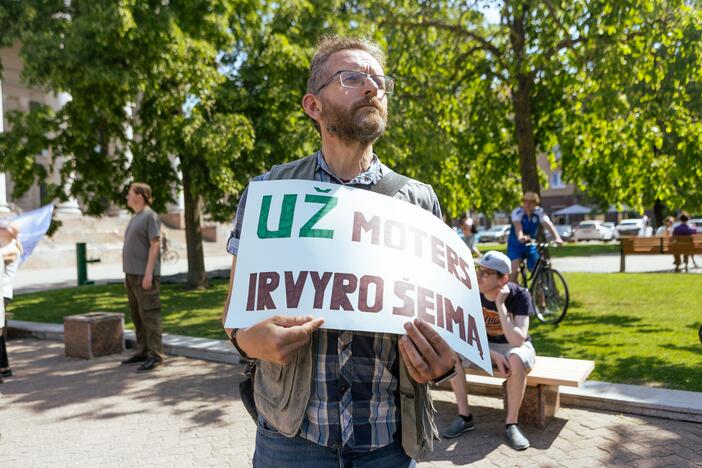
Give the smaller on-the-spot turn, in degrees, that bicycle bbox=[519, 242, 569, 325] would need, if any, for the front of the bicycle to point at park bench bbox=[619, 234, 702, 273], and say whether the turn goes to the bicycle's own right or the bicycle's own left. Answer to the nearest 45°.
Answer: approximately 135° to the bicycle's own left

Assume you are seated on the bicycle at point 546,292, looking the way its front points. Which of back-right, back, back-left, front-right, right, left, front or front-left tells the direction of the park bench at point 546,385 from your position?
front-right

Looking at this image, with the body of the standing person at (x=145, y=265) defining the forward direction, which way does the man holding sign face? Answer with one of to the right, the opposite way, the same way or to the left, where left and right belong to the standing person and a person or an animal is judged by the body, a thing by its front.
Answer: to the left

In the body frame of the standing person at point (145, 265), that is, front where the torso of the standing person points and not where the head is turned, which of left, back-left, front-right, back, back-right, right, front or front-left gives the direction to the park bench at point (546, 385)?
back-left

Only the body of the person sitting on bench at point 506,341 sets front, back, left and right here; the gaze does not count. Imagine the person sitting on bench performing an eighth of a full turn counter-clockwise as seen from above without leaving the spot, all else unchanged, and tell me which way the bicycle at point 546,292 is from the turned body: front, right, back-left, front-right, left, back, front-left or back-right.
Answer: back

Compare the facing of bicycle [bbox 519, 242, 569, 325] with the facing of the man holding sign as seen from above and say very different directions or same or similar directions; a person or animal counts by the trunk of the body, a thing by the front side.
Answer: same or similar directions

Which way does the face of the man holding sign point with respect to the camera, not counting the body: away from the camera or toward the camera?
toward the camera

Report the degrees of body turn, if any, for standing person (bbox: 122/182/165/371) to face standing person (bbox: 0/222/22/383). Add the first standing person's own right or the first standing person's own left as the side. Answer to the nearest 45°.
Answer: approximately 45° to the first standing person's own right

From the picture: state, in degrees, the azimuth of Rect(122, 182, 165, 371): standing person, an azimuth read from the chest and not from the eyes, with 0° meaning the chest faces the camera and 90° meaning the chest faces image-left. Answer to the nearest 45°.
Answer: approximately 90°

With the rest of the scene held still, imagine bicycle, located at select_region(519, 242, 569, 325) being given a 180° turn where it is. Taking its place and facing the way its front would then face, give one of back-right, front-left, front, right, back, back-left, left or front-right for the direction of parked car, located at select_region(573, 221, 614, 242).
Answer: front-right

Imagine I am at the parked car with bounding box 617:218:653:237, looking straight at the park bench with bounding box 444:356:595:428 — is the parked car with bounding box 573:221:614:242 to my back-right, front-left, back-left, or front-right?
front-right

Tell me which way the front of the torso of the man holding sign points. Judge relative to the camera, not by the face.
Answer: toward the camera
